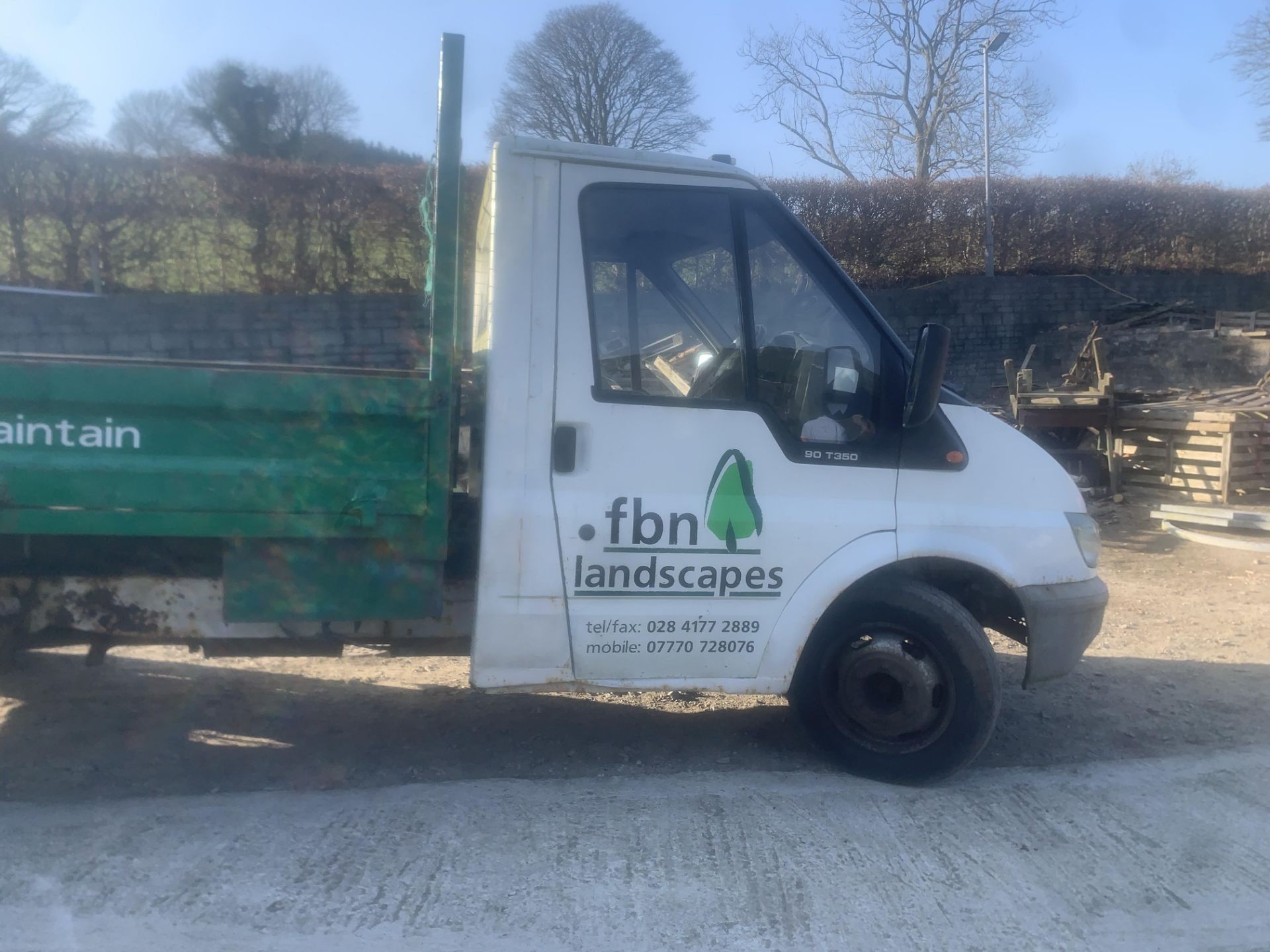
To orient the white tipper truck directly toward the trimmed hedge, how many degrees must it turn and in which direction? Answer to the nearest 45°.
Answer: approximately 45° to its left

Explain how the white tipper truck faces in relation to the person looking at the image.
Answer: facing to the right of the viewer

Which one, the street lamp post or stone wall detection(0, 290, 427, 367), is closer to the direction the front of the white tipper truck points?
the street lamp post

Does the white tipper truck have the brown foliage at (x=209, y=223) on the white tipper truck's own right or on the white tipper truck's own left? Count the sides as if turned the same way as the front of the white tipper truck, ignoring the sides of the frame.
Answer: on the white tipper truck's own left

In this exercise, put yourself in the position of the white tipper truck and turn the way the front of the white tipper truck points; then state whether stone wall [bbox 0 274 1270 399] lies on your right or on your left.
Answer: on your left

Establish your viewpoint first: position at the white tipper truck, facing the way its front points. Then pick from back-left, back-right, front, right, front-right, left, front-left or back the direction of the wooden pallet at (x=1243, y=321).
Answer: front-left

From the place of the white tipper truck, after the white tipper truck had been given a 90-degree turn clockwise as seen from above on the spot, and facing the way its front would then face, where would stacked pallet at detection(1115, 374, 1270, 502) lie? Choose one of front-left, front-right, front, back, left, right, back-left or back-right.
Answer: back-left

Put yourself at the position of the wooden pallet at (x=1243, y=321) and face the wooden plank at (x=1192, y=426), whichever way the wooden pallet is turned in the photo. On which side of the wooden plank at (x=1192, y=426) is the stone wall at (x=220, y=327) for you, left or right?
right

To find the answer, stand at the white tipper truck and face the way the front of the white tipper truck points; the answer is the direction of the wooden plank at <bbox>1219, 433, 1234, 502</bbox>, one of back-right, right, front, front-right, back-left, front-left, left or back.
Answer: front-left
